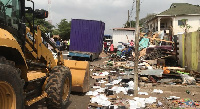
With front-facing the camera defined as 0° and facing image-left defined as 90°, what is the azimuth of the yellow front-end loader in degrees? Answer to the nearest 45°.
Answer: approximately 225°

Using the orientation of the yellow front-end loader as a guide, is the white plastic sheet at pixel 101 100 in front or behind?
in front

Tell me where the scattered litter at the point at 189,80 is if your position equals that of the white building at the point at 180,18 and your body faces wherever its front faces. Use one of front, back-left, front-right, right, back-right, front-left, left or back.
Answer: front-left

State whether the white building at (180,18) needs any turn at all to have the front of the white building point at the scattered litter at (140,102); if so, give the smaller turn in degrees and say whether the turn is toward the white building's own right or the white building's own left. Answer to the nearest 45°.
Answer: approximately 45° to the white building's own left

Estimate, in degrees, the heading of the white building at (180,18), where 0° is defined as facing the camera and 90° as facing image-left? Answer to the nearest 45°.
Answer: approximately 45°

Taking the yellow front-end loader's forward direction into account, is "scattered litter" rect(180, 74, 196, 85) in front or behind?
in front

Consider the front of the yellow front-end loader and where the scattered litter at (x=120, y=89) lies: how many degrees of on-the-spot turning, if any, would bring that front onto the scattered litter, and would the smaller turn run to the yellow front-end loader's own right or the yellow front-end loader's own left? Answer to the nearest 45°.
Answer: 0° — it already faces it
